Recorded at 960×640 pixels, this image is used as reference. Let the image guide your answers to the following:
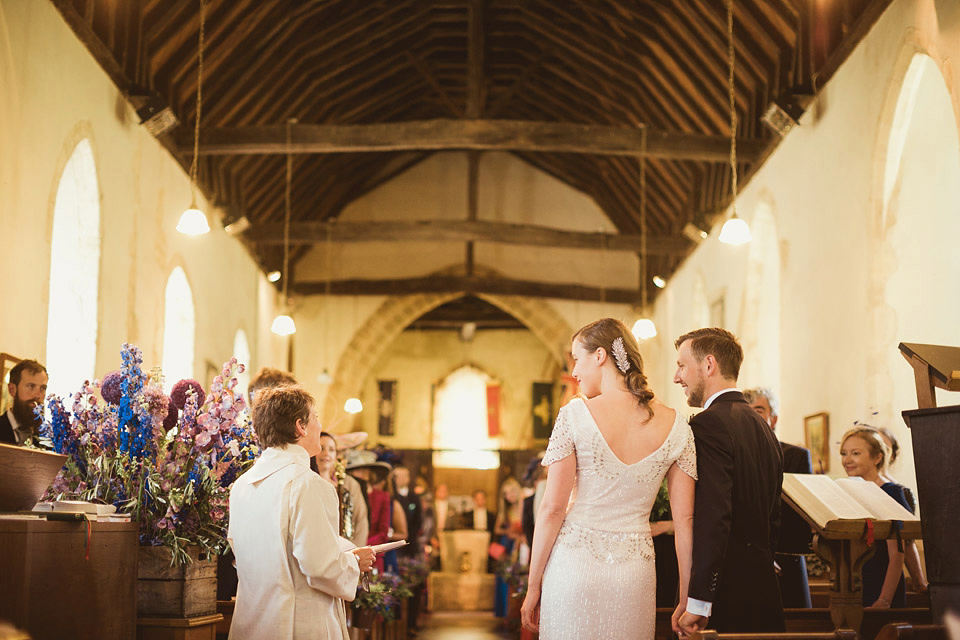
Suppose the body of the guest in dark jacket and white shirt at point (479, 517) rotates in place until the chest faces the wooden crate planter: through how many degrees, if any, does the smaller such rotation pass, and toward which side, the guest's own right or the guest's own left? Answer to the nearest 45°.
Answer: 0° — they already face it

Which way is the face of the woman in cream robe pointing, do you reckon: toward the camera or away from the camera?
away from the camera

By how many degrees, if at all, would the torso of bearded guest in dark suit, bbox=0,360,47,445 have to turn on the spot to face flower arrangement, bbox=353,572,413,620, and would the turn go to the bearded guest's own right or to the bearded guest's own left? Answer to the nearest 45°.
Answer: approximately 45° to the bearded guest's own left

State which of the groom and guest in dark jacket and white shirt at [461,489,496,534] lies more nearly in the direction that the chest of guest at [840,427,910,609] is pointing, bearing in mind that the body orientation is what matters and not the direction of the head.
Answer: the groom

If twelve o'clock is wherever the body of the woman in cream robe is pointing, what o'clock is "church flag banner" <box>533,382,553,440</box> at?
The church flag banner is roughly at 11 o'clock from the woman in cream robe.

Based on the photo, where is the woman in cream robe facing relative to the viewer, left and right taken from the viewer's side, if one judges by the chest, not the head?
facing away from the viewer and to the right of the viewer

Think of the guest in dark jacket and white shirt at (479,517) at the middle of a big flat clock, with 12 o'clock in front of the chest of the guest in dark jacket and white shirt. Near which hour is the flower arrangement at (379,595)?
The flower arrangement is roughly at 12 o'clock from the guest in dark jacket and white shirt.

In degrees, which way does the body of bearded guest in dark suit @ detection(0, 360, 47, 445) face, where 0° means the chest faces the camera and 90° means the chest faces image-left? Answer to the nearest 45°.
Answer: approximately 315°

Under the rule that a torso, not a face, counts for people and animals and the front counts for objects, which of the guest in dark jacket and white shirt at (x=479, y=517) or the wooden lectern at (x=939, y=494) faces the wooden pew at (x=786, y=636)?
the guest in dark jacket and white shirt

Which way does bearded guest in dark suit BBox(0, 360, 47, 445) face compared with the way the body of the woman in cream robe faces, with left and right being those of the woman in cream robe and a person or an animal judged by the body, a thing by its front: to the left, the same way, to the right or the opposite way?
to the right
